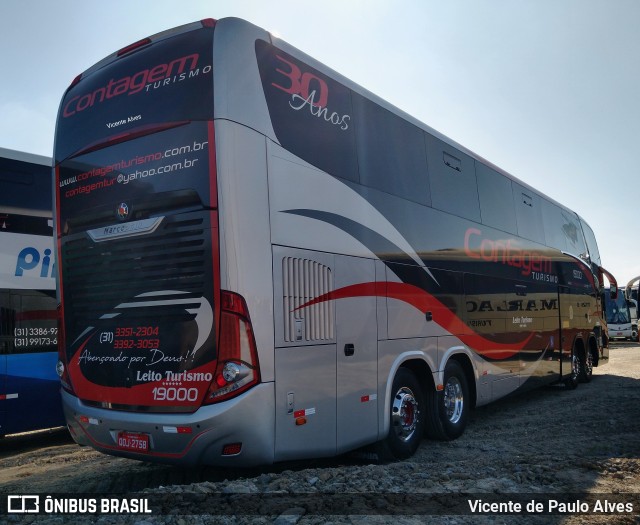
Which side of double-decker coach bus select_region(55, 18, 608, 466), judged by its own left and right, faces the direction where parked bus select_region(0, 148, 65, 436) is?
left

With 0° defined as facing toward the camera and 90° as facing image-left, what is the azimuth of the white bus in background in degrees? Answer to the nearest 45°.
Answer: approximately 0°

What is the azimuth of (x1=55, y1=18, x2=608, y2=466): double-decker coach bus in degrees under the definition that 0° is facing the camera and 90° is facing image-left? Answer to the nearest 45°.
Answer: approximately 225°
